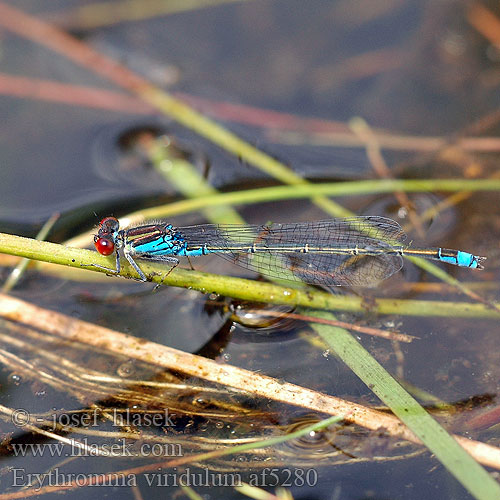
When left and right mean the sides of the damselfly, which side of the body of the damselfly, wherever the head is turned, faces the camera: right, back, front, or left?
left
